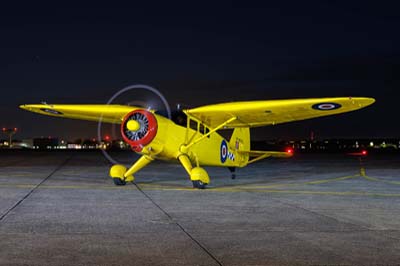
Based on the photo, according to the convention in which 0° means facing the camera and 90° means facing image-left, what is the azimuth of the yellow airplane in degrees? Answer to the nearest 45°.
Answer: approximately 45°
